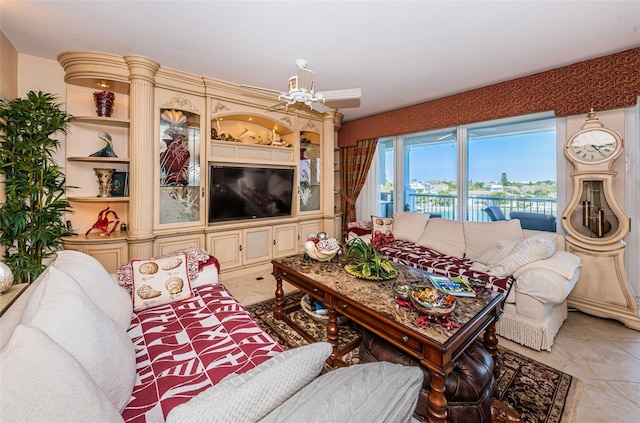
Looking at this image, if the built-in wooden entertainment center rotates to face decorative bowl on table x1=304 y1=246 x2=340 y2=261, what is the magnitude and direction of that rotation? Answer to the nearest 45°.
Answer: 0° — it already faces it

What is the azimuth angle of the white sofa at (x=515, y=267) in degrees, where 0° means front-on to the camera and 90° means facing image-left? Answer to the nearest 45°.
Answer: approximately 45°

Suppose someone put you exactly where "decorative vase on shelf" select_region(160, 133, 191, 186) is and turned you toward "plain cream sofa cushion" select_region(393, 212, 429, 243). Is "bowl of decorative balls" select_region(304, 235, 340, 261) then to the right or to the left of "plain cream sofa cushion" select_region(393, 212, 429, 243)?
right

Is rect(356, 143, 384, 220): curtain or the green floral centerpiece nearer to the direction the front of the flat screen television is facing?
the green floral centerpiece

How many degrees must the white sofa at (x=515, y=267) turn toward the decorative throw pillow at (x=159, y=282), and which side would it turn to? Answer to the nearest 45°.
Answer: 0° — it already faces it

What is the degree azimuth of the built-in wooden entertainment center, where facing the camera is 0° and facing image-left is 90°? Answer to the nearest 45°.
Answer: approximately 315°

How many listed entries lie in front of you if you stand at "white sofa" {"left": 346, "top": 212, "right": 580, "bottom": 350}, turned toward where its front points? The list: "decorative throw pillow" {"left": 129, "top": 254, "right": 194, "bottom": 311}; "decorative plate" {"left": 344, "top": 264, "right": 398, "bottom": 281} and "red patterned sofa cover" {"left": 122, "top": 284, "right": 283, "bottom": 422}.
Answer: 3

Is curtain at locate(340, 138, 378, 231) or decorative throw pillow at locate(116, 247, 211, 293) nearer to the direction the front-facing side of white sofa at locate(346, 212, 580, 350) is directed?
the decorative throw pillow
